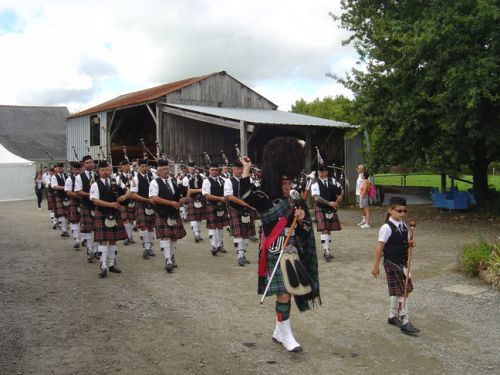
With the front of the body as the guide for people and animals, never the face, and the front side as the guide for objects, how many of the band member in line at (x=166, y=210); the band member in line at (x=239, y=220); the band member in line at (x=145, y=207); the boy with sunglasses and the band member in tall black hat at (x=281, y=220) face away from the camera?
0

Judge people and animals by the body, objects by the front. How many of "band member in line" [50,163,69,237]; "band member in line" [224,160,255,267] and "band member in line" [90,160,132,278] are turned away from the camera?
0

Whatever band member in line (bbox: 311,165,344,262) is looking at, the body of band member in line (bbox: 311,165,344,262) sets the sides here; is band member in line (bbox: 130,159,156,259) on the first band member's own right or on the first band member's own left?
on the first band member's own right

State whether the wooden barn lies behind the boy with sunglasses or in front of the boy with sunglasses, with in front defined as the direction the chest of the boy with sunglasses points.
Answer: behind

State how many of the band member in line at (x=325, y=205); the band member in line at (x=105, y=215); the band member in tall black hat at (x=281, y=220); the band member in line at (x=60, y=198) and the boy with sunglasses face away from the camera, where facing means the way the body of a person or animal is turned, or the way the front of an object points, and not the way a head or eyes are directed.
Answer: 0

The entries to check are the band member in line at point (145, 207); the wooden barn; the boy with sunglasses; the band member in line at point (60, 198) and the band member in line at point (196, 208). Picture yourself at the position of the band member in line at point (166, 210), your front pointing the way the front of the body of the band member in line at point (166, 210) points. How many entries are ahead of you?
1

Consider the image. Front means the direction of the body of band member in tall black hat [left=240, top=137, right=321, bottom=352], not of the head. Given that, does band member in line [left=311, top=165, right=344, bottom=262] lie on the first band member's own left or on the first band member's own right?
on the first band member's own left

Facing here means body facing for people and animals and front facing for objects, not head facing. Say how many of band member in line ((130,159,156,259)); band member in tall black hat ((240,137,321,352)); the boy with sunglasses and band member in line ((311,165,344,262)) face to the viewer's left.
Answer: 0

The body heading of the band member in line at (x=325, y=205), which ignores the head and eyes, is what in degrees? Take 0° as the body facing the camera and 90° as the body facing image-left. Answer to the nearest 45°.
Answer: approximately 0°
